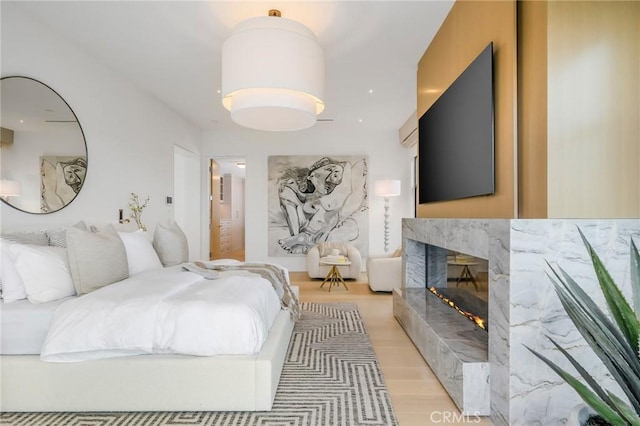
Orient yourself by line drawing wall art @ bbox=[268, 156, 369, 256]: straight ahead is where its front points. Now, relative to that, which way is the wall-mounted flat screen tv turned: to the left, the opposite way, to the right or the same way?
to the right

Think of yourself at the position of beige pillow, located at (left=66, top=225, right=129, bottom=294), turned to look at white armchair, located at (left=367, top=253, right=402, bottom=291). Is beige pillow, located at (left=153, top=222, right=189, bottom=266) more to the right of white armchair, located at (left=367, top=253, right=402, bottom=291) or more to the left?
left

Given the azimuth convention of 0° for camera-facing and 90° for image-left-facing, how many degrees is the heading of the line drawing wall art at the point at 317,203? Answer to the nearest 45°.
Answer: approximately 0°

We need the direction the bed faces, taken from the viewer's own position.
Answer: facing to the right of the viewer

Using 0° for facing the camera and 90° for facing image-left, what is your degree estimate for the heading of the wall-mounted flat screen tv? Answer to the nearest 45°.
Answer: approximately 90°

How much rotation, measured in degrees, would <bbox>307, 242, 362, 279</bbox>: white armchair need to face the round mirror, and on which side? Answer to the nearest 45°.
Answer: approximately 45° to its right

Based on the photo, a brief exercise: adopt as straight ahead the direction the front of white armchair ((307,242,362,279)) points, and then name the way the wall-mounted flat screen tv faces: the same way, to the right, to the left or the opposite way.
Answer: to the right
